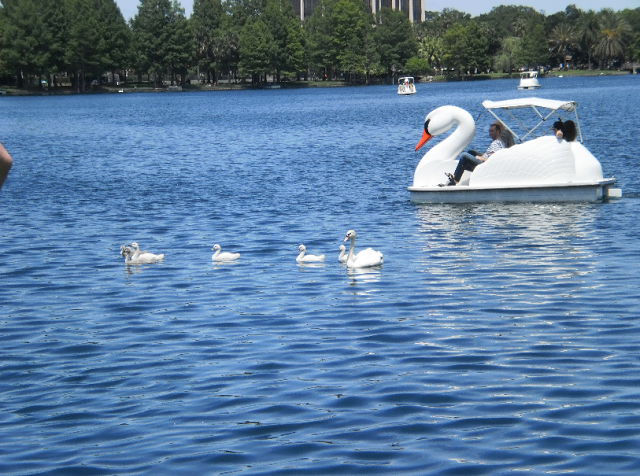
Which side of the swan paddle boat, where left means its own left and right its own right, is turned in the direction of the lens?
left

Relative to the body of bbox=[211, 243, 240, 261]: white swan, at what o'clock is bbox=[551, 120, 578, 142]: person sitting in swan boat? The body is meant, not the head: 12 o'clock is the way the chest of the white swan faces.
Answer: The person sitting in swan boat is roughly at 5 o'clock from the white swan.

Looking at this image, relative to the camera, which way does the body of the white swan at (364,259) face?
to the viewer's left

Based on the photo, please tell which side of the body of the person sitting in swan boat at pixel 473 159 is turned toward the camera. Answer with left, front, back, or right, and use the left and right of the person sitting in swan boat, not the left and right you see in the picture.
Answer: left

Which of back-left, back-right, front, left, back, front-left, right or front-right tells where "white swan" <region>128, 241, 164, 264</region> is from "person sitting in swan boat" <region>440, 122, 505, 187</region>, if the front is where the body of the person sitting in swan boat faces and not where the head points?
front-left

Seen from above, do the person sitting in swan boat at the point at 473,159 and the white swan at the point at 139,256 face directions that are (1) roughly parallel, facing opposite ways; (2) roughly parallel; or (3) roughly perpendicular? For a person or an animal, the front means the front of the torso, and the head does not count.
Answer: roughly parallel

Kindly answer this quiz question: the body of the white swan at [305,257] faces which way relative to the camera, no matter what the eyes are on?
to the viewer's left

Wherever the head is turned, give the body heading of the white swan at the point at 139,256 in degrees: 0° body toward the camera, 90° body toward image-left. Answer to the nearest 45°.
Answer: approximately 90°

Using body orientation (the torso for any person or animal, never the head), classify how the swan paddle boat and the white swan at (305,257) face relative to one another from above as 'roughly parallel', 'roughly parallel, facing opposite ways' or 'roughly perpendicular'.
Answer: roughly parallel

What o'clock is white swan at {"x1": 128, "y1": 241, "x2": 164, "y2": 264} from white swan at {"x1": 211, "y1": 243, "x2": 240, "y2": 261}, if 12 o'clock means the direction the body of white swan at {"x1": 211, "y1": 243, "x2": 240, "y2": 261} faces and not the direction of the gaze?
white swan at {"x1": 128, "y1": 241, "x2": 164, "y2": 264} is roughly at 12 o'clock from white swan at {"x1": 211, "y1": 243, "x2": 240, "y2": 261}.

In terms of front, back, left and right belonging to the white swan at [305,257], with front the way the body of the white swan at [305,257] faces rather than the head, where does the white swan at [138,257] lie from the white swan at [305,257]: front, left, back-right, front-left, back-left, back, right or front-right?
front

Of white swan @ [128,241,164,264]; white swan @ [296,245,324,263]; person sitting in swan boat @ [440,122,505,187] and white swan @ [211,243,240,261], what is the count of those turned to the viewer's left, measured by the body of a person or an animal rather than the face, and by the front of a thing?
4

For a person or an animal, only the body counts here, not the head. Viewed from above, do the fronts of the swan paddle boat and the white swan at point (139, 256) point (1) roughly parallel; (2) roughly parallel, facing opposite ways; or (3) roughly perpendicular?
roughly parallel

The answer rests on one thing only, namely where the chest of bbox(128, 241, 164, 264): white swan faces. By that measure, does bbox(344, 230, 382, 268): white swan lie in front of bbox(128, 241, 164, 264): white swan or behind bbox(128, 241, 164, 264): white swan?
behind

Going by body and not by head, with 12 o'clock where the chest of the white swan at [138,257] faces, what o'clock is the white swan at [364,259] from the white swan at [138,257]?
the white swan at [364,259] is roughly at 7 o'clock from the white swan at [138,257].
